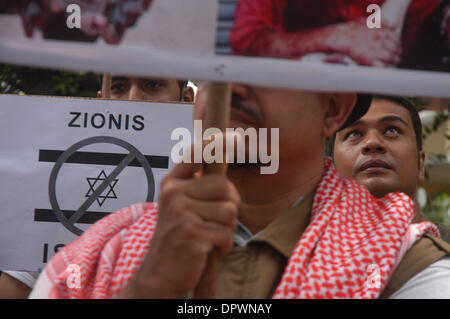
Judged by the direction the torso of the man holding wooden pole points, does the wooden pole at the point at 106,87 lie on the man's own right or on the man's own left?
on the man's own right

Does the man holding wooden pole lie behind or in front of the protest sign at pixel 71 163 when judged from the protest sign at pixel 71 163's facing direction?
in front

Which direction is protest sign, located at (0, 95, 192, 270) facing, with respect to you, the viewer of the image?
facing the viewer

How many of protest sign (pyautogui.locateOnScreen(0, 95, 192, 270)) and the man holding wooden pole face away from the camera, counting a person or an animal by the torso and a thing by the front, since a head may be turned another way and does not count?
0

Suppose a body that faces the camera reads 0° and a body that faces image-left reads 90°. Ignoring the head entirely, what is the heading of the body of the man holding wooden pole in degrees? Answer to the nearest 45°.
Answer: approximately 45°
